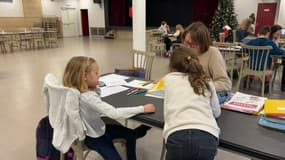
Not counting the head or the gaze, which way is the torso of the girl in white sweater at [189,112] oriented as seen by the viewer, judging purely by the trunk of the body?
away from the camera

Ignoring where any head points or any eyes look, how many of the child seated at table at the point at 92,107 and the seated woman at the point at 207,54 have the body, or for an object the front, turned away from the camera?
0

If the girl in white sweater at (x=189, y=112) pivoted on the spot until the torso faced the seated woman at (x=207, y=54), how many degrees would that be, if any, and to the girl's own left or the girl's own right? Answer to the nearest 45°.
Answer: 0° — they already face them

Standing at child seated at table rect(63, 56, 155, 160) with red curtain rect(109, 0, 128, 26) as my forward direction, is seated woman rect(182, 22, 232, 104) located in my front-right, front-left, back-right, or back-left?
front-right

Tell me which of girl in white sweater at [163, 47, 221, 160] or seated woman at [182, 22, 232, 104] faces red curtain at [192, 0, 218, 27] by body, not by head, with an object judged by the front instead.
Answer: the girl in white sweater

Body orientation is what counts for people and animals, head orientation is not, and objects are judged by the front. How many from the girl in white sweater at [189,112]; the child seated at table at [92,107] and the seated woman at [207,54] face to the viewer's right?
1

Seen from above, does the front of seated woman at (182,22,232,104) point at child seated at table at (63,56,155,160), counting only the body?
yes

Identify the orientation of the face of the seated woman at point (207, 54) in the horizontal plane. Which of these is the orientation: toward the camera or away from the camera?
toward the camera

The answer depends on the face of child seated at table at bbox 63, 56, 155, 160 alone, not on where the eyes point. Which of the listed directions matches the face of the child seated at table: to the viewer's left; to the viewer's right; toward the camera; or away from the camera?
to the viewer's right

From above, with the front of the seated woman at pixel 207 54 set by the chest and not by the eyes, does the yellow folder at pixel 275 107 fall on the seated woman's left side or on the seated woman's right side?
on the seated woman's left side

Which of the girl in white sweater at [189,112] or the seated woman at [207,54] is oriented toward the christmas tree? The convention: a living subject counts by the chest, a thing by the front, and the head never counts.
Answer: the girl in white sweater

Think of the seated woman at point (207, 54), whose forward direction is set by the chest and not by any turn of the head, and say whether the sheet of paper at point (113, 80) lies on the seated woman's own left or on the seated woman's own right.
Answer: on the seated woman's own right

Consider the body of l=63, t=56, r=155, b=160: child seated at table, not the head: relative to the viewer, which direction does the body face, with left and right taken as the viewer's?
facing to the right of the viewer

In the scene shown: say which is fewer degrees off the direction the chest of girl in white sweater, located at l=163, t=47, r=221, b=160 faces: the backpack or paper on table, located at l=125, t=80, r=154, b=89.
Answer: the paper on table
